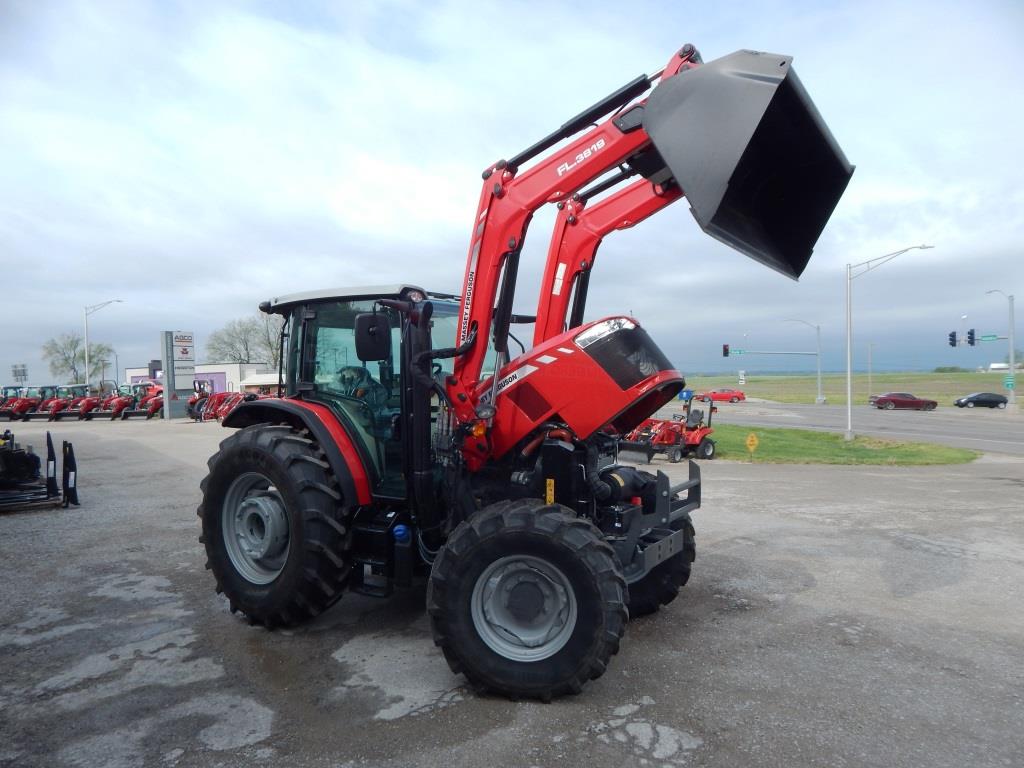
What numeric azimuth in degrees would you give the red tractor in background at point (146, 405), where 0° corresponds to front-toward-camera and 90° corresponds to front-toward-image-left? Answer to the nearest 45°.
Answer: approximately 45°

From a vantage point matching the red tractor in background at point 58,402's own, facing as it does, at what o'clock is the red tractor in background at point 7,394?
the red tractor in background at point 7,394 is roughly at 4 o'clock from the red tractor in background at point 58,402.

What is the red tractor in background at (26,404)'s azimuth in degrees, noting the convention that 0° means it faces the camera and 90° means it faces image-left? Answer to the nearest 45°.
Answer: approximately 45°

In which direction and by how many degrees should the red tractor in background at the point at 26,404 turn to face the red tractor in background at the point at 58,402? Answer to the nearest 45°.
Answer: approximately 90° to its left

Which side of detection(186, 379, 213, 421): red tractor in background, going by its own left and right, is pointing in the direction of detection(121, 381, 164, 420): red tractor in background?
right

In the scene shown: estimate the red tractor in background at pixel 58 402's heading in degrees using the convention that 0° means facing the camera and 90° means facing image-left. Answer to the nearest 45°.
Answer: approximately 45°

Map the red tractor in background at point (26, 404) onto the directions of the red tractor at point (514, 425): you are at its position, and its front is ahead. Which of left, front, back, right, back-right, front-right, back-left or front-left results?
back

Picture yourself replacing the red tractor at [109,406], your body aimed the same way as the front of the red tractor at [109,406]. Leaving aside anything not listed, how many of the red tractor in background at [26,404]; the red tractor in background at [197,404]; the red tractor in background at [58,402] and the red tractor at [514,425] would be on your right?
2
